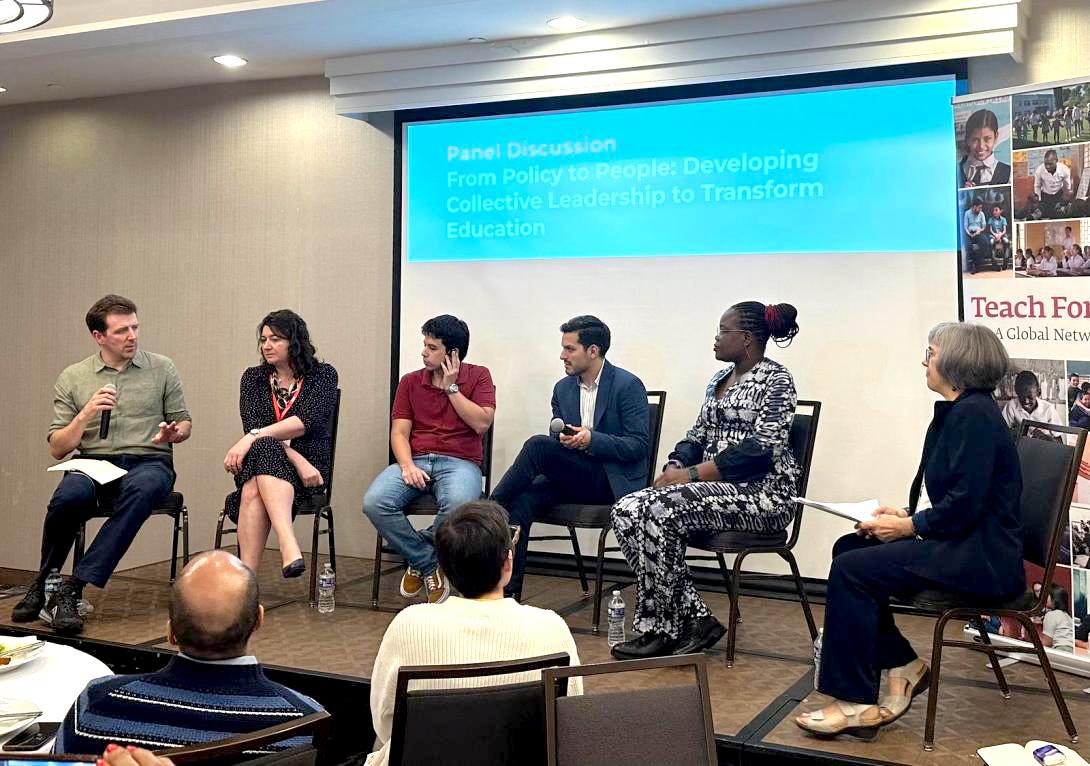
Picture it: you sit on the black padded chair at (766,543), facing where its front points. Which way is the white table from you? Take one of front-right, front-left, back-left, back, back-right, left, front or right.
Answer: front-left

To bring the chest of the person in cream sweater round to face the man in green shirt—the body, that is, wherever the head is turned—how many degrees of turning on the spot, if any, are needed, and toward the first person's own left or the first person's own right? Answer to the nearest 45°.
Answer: approximately 45° to the first person's own left

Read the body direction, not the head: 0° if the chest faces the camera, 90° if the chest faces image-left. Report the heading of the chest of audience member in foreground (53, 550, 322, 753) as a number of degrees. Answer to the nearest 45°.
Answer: approximately 180°

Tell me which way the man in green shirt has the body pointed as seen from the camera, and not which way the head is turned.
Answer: toward the camera

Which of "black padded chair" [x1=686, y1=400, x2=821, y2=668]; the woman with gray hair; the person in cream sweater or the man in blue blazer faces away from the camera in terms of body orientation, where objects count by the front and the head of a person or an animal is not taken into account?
the person in cream sweater

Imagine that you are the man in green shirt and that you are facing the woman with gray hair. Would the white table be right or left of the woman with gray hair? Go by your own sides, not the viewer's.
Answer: right

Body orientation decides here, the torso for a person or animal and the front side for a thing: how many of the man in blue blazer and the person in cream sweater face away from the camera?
1

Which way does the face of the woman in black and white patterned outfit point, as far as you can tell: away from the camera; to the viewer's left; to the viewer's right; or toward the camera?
to the viewer's left

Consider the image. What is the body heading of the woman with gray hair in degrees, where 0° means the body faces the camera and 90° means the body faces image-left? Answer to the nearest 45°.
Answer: approximately 90°

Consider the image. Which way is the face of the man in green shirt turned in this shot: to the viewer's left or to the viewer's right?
to the viewer's right

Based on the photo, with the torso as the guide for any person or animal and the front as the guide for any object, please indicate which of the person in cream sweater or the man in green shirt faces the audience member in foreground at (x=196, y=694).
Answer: the man in green shirt

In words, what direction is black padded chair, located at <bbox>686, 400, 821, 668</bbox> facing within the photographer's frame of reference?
facing to the left of the viewer

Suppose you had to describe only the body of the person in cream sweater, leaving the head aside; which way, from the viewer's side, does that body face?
away from the camera

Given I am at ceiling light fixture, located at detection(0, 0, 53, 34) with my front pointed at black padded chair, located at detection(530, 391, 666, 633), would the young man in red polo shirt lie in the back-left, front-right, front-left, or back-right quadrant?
front-left

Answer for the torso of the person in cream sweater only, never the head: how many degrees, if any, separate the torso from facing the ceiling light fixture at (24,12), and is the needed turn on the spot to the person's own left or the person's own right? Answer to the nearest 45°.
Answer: approximately 45° to the person's own left

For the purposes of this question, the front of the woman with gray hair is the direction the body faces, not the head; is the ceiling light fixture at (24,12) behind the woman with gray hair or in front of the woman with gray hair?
in front

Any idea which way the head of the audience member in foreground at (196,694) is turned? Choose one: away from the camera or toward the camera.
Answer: away from the camera
